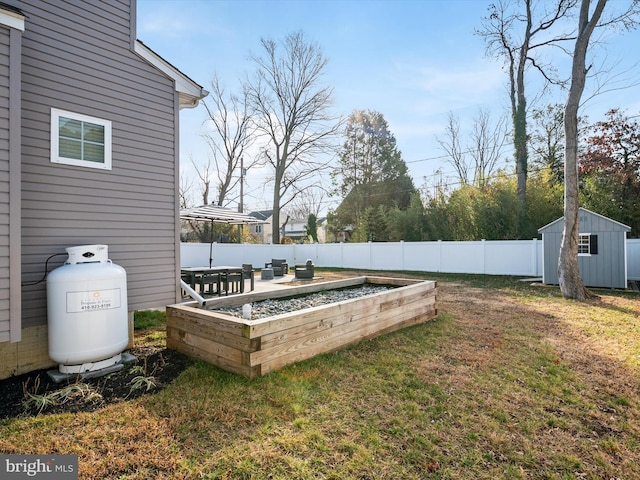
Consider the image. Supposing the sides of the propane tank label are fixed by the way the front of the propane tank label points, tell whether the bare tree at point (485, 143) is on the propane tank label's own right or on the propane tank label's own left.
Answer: on the propane tank label's own left

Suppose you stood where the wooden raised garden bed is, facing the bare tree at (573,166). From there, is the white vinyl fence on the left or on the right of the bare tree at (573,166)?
left

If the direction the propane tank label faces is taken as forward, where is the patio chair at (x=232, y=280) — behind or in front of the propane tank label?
behind

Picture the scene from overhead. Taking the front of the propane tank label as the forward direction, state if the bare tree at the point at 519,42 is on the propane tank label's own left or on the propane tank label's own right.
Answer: on the propane tank label's own left

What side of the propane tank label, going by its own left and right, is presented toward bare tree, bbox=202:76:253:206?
back

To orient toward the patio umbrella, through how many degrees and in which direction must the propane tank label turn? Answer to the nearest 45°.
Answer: approximately 135° to its left

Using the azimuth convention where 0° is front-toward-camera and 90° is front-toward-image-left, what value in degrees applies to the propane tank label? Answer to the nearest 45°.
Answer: approximately 0°
